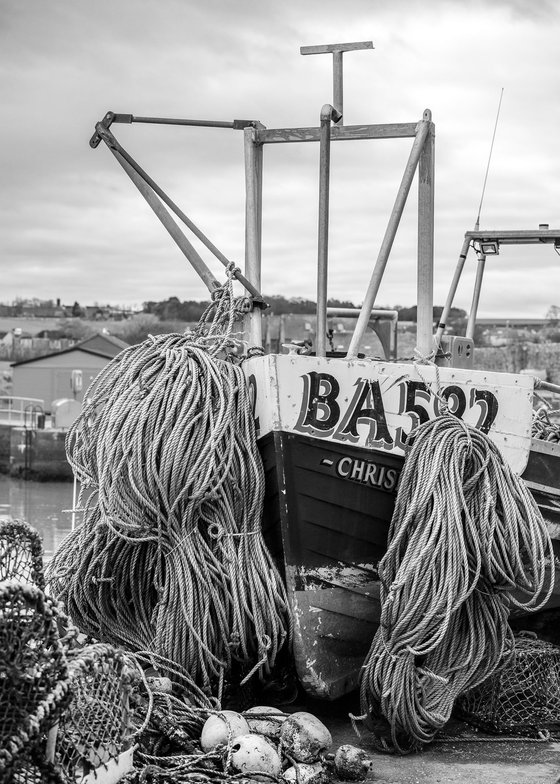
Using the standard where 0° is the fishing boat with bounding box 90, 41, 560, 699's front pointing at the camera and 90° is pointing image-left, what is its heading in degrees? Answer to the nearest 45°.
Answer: approximately 45°

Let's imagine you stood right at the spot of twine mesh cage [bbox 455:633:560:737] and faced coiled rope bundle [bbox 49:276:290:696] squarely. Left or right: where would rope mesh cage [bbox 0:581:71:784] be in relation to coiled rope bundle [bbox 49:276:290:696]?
left

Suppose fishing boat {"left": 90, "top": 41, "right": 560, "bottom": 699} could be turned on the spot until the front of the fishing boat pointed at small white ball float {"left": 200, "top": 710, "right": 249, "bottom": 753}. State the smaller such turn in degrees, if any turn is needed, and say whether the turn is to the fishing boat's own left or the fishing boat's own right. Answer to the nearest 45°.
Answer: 0° — it already faces it
